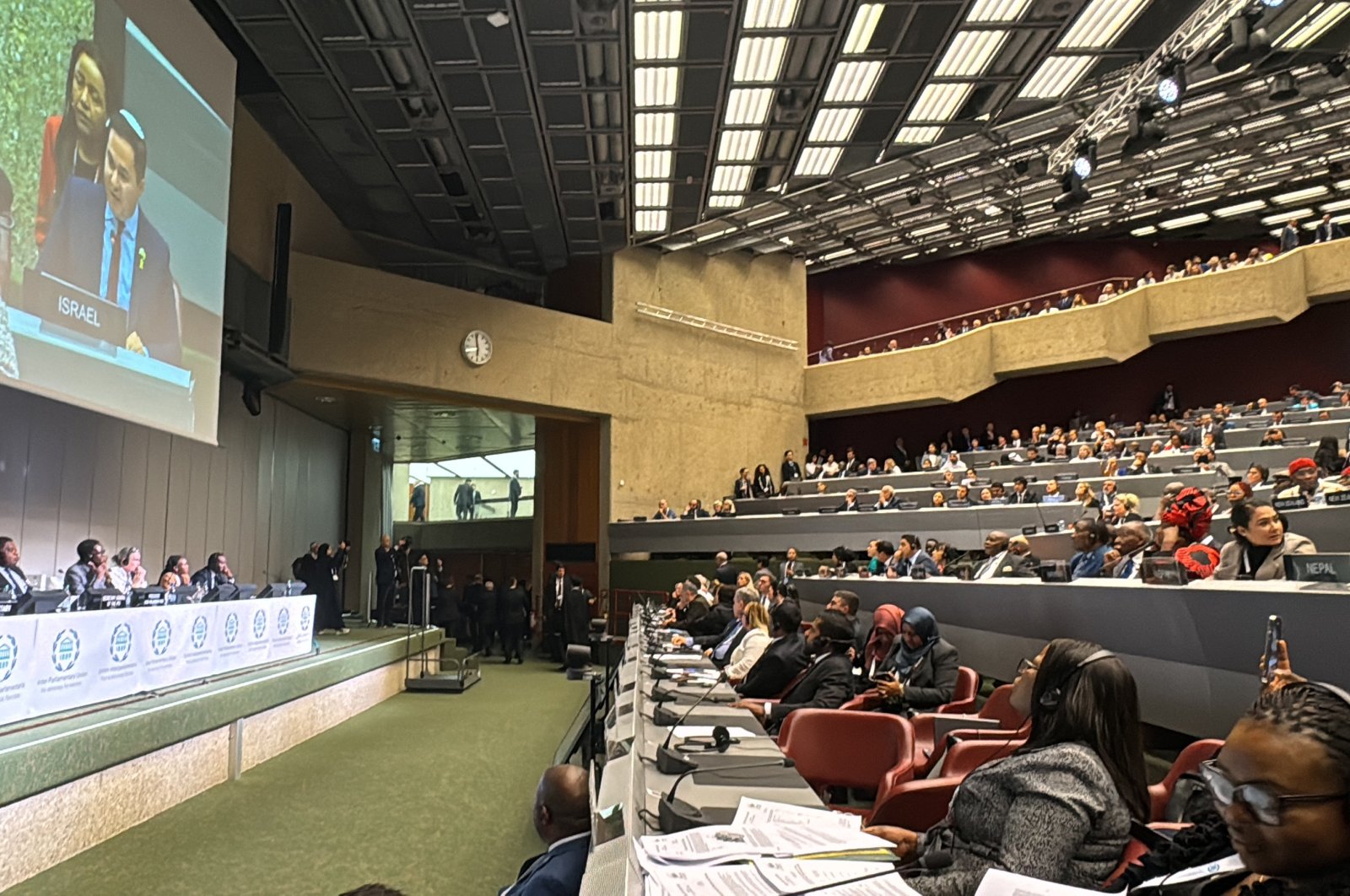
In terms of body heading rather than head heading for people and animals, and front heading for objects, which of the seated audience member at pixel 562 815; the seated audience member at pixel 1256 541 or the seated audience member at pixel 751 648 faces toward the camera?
the seated audience member at pixel 1256 541

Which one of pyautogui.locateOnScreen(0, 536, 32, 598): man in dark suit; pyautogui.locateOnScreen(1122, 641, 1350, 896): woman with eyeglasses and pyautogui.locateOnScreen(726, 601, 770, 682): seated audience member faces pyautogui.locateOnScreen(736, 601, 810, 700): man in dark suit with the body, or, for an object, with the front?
pyautogui.locateOnScreen(0, 536, 32, 598): man in dark suit

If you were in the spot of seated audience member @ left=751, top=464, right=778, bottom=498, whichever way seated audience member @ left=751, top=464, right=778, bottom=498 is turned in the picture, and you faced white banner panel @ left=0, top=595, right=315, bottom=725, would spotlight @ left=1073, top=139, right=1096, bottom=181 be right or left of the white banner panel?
left

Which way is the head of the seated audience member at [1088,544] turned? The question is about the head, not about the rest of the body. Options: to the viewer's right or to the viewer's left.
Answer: to the viewer's left

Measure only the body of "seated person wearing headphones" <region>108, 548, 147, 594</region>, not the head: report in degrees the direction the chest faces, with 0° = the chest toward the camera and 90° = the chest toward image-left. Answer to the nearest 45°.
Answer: approximately 315°

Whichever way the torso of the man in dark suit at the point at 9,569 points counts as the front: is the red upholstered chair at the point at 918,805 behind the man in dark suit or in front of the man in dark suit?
in front

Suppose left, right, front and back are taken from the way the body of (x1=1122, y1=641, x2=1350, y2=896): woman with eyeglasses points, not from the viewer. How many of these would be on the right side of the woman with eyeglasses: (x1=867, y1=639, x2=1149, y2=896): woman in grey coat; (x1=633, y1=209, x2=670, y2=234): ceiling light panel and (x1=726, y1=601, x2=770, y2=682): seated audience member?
3

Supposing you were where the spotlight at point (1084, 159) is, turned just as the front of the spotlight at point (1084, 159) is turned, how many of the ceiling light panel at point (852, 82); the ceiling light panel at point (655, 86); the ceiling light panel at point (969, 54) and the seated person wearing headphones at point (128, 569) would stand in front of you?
4

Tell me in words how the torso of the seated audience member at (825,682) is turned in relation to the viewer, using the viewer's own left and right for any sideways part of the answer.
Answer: facing to the left of the viewer

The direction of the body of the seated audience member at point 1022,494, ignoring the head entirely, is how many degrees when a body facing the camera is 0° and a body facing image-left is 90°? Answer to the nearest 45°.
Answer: approximately 45°

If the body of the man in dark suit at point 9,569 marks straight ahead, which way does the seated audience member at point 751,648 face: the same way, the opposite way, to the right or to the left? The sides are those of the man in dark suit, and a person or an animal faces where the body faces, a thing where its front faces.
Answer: the opposite way

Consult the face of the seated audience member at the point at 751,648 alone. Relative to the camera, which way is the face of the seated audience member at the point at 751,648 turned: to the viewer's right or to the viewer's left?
to the viewer's left

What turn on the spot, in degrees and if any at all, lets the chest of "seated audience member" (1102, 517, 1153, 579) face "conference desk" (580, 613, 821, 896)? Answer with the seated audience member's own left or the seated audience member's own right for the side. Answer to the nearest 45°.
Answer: approximately 45° to the seated audience member's own left

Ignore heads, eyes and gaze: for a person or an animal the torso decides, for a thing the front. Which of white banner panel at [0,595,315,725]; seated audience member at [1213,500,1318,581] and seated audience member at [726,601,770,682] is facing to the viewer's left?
seated audience member at [726,601,770,682]

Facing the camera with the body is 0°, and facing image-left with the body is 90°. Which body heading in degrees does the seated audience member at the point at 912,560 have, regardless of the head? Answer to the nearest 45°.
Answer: approximately 45°

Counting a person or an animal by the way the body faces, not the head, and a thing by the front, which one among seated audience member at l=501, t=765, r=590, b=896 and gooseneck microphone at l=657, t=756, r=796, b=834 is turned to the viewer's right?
the gooseneck microphone

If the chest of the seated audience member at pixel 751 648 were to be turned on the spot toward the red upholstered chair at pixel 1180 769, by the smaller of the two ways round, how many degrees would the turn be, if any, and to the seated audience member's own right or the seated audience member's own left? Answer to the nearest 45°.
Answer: approximately 90° to the seated audience member's own left
